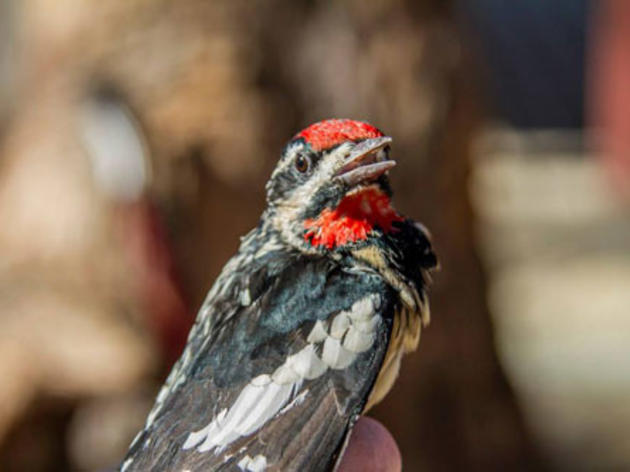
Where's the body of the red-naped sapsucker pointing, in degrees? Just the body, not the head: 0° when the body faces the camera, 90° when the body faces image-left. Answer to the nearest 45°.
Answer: approximately 270°
